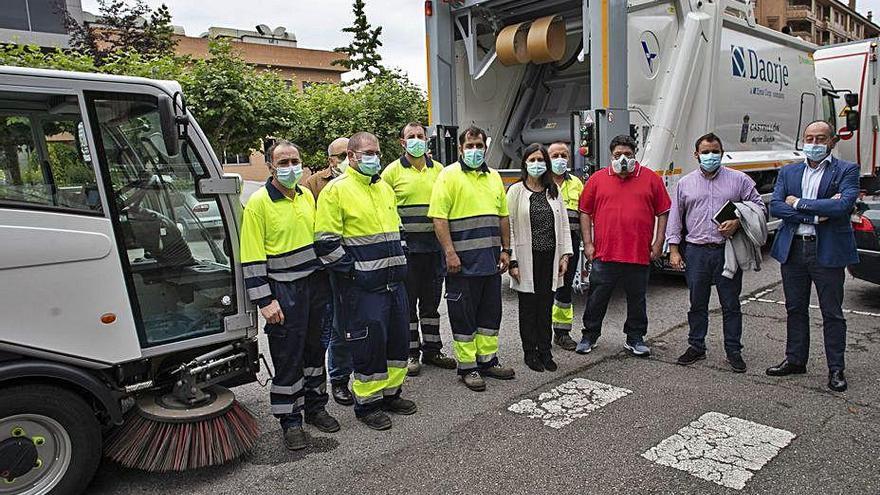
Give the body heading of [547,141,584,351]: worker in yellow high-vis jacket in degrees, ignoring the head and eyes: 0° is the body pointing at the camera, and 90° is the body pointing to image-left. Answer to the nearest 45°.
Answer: approximately 0°

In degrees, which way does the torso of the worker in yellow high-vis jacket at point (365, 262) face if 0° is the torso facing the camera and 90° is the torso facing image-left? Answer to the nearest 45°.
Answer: approximately 315°

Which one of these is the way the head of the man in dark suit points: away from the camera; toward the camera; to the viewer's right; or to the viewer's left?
toward the camera

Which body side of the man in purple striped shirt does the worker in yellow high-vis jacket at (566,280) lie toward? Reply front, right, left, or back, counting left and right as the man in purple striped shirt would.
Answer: right

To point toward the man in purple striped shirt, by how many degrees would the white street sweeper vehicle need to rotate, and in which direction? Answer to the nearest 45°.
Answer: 0° — it already faces them

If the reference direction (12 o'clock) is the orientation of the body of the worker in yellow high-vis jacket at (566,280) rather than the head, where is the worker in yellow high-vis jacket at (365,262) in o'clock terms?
the worker in yellow high-vis jacket at (365,262) is roughly at 1 o'clock from the worker in yellow high-vis jacket at (566,280).

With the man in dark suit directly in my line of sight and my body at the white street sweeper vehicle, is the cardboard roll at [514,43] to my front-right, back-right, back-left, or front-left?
front-left

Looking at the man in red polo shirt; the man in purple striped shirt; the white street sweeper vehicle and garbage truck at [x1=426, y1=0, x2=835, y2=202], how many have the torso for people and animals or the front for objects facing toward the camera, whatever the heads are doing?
2

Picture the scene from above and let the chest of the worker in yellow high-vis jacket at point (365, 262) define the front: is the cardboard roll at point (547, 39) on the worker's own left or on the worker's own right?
on the worker's own left

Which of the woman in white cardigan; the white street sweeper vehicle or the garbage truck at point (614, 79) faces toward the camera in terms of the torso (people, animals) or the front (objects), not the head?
the woman in white cardigan

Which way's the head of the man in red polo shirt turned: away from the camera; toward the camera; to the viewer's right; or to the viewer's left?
toward the camera

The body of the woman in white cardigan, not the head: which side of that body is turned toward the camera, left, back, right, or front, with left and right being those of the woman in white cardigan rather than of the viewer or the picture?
front

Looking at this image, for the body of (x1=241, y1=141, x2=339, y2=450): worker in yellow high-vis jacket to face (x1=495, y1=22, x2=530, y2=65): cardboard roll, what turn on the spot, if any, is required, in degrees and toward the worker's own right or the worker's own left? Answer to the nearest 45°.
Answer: approximately 90° to the worker's own left

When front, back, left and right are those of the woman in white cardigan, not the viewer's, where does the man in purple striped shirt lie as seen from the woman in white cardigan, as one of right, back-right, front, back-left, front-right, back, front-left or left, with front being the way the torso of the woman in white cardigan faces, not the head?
left

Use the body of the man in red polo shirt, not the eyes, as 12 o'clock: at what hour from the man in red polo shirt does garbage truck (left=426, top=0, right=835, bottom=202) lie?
The garbage truck is roughly at 6 o'clock from the man in red polo shirt.

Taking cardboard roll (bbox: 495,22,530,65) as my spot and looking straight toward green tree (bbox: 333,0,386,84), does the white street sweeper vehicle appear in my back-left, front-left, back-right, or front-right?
back-left

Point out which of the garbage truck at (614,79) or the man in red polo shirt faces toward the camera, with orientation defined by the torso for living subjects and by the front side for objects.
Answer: the man in red polo shirt

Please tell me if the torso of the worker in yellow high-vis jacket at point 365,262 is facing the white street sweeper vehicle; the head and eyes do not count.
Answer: no

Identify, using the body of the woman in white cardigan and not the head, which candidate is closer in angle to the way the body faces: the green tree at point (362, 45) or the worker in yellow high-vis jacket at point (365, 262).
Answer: the worker in yellow high-vis jacket
